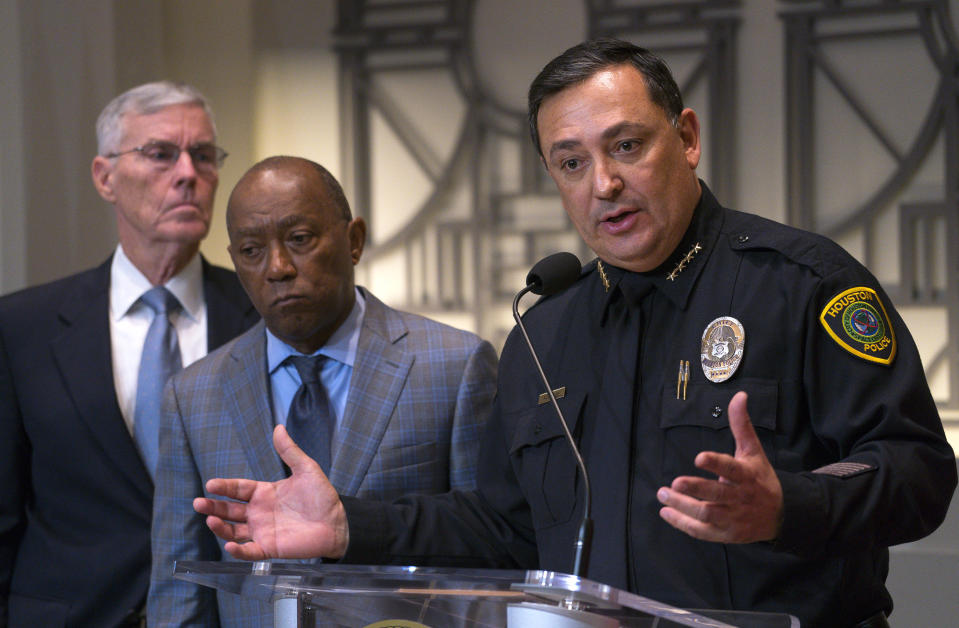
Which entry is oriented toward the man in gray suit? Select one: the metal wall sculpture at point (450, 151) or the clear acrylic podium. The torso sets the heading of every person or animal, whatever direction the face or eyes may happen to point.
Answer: the metal wall sculpture

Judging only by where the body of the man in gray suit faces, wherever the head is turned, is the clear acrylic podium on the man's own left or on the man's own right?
on the man's own left

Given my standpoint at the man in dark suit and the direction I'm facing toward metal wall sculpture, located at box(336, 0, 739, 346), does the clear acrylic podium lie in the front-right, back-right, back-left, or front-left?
back-right

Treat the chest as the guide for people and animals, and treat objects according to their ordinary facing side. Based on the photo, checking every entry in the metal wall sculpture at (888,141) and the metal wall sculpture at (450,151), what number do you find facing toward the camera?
2

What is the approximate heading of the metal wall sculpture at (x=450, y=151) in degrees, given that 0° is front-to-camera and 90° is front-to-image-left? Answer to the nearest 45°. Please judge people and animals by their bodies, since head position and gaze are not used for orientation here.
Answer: approximately 0°

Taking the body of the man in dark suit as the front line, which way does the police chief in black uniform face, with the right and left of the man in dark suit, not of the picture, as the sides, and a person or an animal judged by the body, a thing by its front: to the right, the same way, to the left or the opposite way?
to the right

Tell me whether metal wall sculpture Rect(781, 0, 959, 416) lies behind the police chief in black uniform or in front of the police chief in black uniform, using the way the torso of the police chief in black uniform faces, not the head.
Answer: behind

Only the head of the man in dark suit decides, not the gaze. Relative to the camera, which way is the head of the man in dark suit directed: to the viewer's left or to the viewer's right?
to the viewer's right
